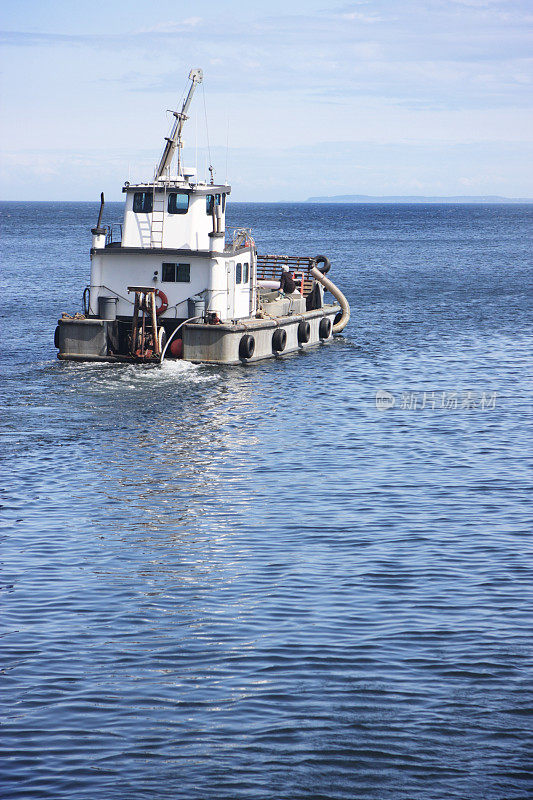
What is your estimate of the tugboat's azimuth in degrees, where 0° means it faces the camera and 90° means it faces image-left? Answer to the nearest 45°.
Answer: approximately 225°
